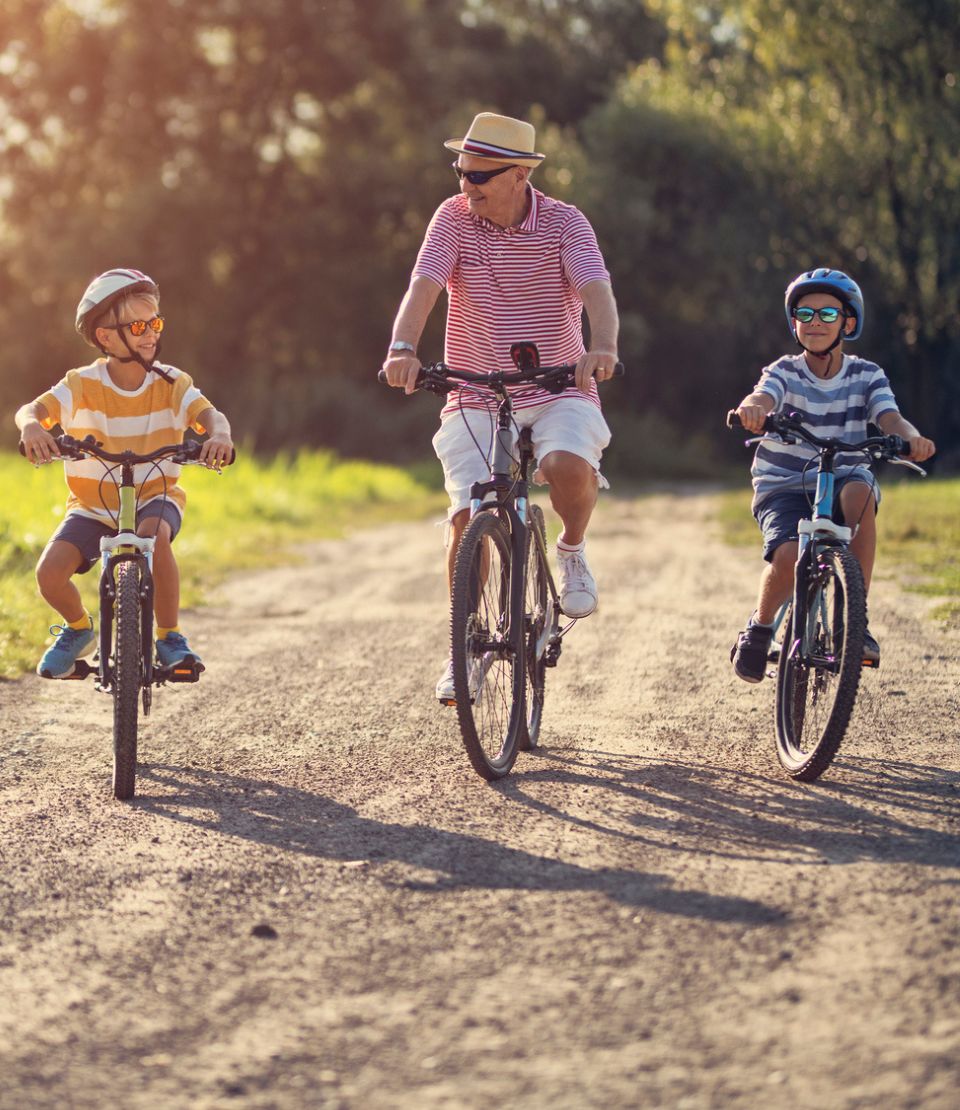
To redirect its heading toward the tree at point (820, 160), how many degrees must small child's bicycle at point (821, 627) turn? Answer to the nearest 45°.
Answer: approximately 180°

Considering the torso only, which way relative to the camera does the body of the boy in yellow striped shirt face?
toward the camera

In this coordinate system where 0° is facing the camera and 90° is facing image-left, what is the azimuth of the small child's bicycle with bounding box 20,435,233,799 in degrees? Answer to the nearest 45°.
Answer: approximately 0°

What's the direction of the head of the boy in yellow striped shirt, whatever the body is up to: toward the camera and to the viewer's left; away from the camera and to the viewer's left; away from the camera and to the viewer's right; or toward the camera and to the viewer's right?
toward the camera and to the viewer's right

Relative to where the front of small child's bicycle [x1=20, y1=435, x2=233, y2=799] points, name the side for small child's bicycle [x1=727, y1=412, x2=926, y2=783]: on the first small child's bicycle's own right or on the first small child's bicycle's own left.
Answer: on the first small child's bicycle's own left

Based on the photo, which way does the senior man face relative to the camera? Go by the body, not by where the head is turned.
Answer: toward the camera

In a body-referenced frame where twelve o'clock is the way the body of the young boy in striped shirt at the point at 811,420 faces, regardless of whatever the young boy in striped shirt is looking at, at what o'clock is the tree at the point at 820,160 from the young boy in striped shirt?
The tree is roughly at 6 o'clock from the young boy in striped shirt.

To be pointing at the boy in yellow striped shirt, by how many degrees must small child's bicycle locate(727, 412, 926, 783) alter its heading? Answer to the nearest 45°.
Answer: approximately 90° to its right

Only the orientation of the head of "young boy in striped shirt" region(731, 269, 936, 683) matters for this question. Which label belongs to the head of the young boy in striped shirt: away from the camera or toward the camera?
toward the camera

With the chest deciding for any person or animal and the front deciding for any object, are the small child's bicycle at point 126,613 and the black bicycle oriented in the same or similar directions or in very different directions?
same or similar directions

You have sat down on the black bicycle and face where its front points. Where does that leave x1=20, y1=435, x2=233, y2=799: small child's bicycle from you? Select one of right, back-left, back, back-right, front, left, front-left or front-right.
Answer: right

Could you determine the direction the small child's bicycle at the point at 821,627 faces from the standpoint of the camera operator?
facing the viewer

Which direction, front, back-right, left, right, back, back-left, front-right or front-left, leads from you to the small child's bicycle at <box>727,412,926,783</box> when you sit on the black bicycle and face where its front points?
left

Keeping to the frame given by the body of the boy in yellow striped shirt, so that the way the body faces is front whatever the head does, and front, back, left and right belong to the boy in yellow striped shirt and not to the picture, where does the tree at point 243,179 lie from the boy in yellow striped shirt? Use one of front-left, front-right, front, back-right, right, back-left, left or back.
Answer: back
